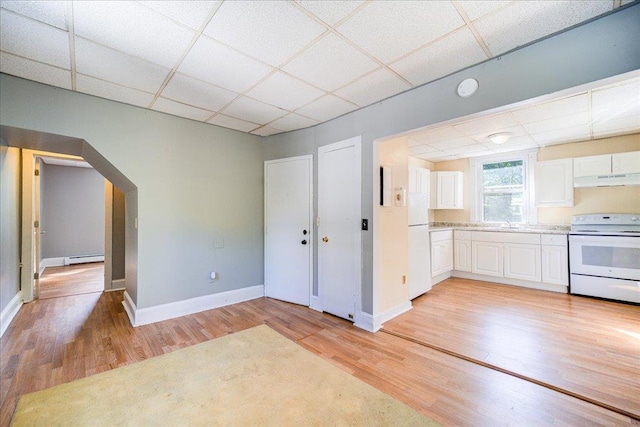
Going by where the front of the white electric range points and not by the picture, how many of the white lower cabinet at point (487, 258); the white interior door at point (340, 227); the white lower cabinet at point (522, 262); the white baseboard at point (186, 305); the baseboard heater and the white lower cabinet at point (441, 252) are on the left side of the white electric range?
0

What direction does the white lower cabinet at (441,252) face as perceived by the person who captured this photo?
facing the viewer and to the right of the viewer

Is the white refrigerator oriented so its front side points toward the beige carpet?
no

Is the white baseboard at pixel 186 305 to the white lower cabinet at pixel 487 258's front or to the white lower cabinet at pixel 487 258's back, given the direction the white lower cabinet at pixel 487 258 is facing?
to the front

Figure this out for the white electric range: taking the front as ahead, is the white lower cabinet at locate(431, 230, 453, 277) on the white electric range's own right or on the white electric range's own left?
on the white electric range's own right

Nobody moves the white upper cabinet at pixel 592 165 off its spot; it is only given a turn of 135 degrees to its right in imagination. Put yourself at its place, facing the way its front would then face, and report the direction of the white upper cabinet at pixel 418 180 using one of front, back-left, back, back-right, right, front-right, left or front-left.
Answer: left

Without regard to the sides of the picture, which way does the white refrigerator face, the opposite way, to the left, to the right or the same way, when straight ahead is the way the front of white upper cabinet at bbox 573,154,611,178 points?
to the left

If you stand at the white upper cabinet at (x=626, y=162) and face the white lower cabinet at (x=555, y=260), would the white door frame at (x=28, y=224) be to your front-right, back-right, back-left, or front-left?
front-left

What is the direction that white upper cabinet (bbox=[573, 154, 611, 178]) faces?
toward the camera

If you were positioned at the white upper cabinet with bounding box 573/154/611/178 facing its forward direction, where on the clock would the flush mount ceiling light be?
The flush mount ceiling light is roughly at 1 o'clock from the white upper cabinet.

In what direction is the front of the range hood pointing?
toward the camera

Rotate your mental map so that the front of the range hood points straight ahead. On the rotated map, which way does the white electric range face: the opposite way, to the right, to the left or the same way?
the same way

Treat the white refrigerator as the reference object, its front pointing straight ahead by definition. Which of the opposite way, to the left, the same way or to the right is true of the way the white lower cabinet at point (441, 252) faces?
the same way

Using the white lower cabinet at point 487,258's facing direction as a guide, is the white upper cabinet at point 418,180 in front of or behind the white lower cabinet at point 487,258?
in front

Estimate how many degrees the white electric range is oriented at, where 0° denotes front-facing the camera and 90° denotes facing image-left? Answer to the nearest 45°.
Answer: approximately 0°

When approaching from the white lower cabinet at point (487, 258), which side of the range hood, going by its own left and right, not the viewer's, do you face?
right
